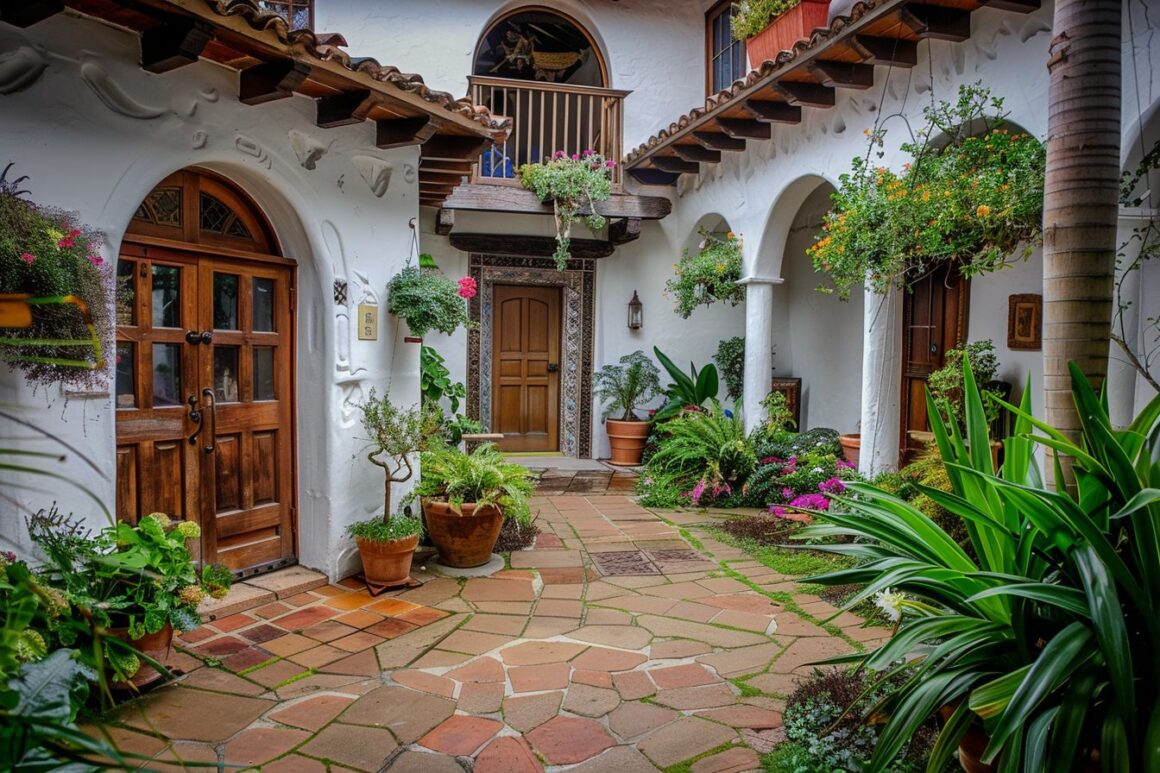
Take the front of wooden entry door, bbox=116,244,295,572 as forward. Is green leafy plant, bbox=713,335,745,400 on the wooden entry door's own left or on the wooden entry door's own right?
on the wooden entry door's own left

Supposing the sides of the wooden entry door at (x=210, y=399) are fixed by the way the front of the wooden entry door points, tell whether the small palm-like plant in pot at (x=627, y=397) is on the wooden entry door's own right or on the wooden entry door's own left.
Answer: on the wooden entry door's own left

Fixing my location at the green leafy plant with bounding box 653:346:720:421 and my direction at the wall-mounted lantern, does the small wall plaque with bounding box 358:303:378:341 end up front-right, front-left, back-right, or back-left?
back-left

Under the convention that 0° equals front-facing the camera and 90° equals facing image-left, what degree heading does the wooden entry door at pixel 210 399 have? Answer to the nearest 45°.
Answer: approximately 315°

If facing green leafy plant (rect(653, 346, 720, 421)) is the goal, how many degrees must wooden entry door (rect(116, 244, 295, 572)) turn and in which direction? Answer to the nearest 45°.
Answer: approximately 90° to its left

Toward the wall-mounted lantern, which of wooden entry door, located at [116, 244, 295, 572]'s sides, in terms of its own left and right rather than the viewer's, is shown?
left

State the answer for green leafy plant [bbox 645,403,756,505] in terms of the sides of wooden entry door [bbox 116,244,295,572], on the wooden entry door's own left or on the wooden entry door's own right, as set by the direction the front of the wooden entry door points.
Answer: on the wooden entry door's own left

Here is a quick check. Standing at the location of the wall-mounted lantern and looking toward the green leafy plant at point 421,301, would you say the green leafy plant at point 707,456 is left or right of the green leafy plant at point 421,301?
left
